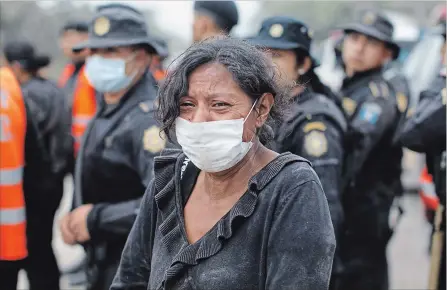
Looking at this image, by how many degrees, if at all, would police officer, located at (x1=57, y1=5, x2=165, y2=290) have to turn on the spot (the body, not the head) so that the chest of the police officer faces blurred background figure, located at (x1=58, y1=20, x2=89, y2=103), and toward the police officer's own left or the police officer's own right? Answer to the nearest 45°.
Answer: approximately 135° to the police officer's own right

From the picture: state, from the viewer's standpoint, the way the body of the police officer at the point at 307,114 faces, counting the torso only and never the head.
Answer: to the viewer's left

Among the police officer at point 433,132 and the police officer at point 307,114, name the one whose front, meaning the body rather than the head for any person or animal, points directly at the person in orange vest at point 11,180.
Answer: the police officer at point 307,114
